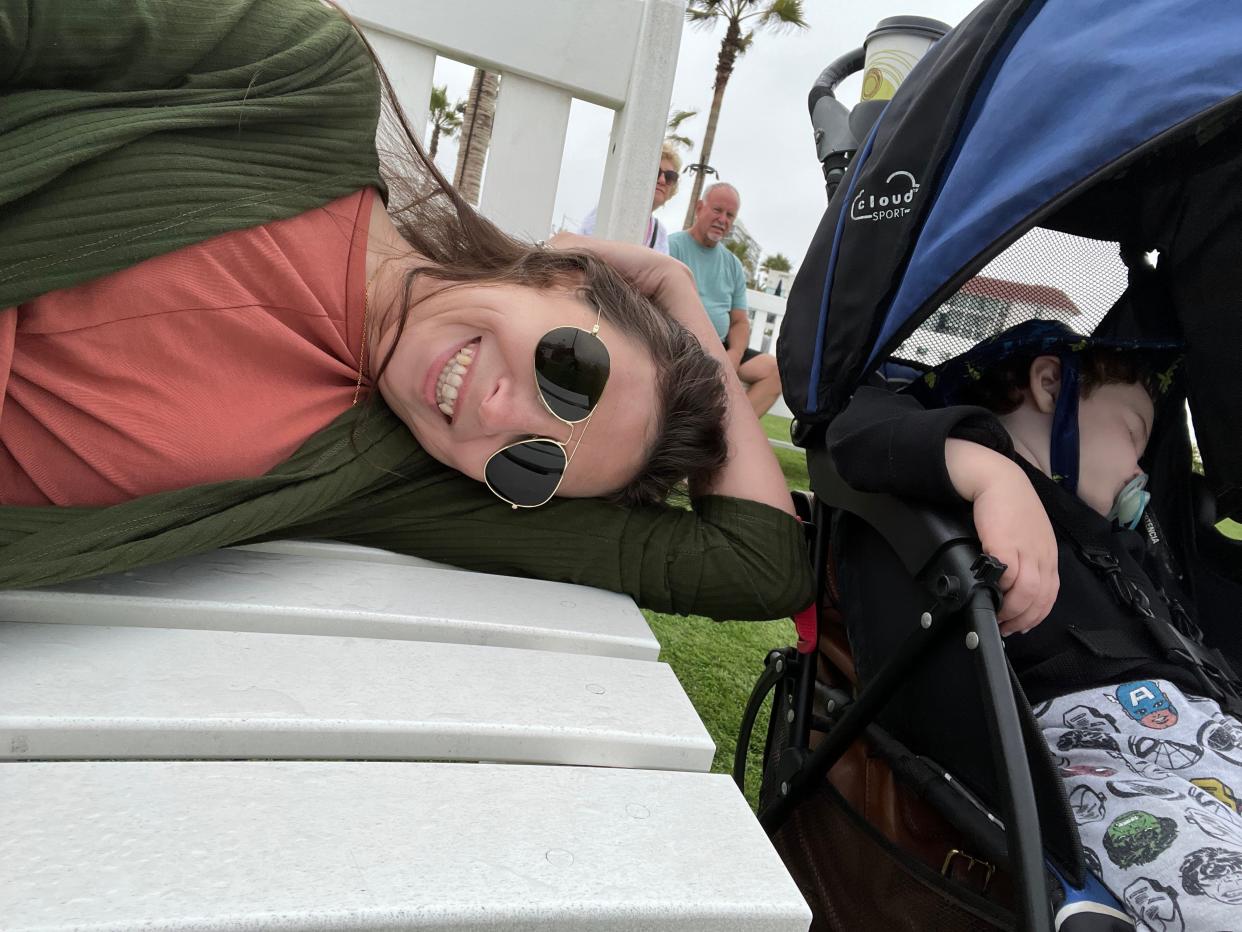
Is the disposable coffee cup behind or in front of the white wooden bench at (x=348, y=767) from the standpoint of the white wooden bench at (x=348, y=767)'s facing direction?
behind

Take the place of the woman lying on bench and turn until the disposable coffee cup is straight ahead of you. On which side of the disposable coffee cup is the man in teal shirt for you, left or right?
left

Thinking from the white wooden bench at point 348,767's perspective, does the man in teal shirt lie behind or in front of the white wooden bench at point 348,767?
behind

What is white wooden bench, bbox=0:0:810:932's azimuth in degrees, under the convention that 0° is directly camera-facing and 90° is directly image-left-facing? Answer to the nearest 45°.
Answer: approximately 0°
